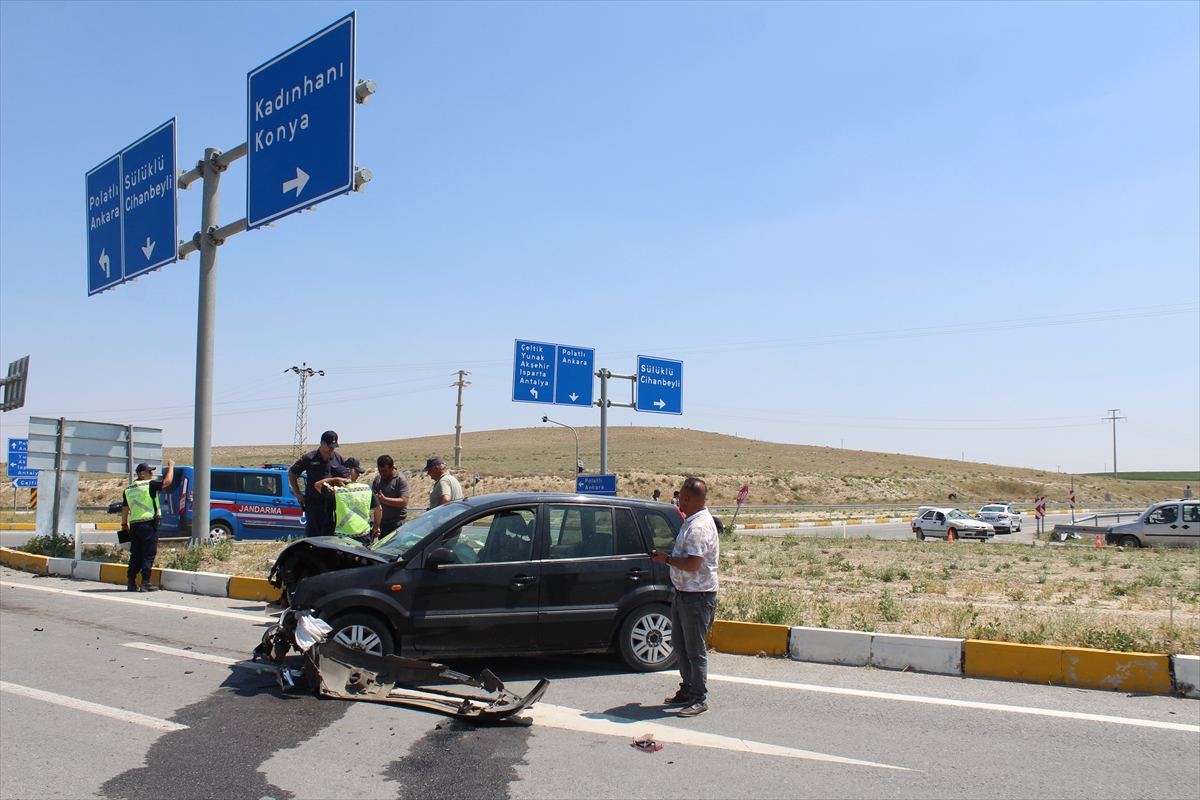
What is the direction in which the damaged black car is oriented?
to the viewer's left

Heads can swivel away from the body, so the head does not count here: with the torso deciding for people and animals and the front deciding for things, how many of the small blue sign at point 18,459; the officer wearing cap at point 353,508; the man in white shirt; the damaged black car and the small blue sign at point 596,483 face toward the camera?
2

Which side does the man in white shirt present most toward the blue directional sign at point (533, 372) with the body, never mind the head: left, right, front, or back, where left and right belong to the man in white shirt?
right

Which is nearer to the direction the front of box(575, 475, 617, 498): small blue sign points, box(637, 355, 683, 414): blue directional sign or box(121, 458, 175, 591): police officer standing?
the police officer standing

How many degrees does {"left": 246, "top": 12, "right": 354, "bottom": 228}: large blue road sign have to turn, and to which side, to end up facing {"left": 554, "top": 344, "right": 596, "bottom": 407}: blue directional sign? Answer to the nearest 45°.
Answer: approximately 180°

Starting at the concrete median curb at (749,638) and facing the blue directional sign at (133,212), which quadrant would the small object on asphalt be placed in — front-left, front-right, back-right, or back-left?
back-left

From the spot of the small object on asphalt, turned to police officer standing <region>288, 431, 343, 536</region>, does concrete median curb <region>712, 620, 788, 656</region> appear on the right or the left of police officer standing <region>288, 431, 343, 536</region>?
right

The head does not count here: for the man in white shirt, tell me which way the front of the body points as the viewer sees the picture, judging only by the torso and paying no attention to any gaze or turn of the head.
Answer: to the viewer's left

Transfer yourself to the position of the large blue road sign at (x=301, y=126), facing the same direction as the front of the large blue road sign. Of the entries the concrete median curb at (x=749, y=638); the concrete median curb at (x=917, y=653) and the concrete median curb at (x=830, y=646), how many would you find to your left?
3

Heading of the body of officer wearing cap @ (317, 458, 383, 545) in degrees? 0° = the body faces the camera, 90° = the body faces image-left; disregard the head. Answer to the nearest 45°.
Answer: approximately 180°
